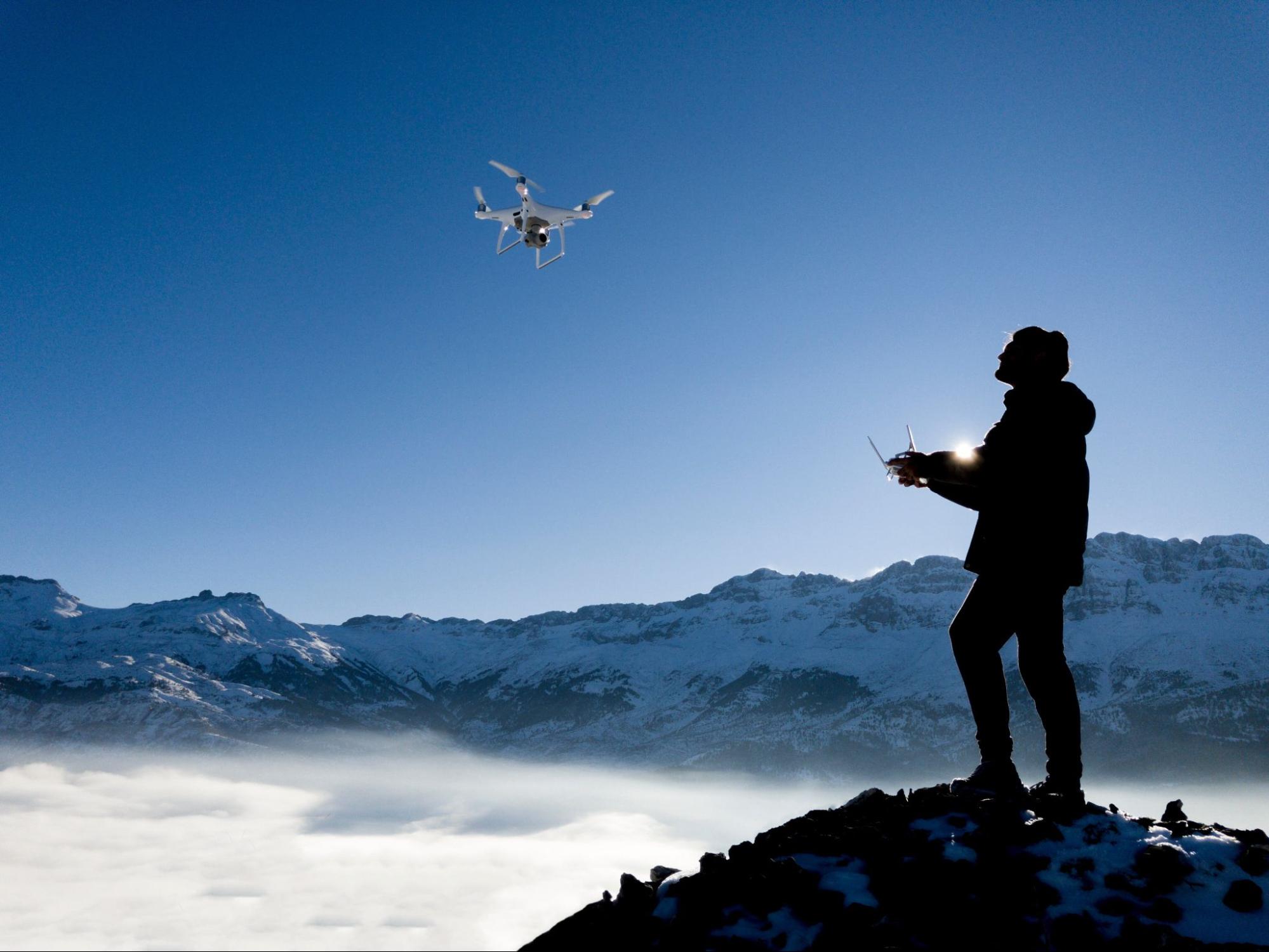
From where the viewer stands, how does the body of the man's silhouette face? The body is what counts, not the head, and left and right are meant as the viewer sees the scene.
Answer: facing to the left of the viewer
